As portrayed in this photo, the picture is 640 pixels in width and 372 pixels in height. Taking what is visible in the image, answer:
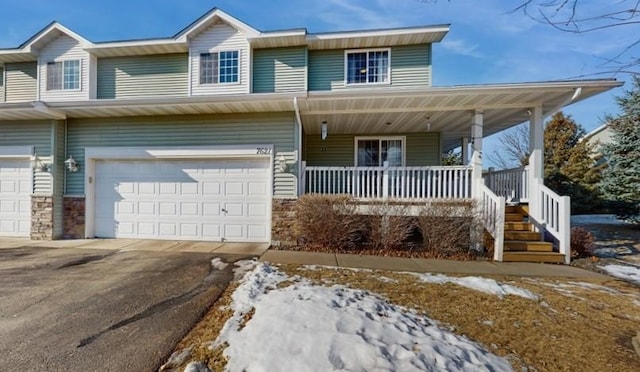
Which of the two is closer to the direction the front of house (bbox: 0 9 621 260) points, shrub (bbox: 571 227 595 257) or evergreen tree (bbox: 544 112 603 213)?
the shrub

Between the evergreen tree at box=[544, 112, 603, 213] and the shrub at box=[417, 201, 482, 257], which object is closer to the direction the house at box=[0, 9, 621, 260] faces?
the shrub

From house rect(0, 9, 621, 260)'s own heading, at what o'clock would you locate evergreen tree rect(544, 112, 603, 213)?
The evergreen tree is roughly at 8 o'clock from the house.

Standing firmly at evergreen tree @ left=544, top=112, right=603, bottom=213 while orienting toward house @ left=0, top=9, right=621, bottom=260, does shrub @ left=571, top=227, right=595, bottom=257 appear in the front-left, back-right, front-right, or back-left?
front-left

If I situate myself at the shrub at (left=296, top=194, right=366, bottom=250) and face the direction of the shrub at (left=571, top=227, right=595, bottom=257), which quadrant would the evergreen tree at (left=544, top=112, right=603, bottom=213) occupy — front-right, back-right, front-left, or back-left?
front-left

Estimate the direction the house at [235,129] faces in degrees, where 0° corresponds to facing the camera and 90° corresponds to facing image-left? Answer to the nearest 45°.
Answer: approximately 0°

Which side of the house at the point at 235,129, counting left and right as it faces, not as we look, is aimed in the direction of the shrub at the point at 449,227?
left

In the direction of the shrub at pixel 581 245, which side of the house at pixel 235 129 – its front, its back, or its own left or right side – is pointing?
left

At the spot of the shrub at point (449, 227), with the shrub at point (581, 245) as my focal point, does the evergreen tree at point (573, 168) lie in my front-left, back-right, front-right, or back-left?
front-left

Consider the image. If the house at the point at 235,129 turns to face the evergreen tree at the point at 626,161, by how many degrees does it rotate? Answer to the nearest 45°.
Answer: approximately 90° to its left
